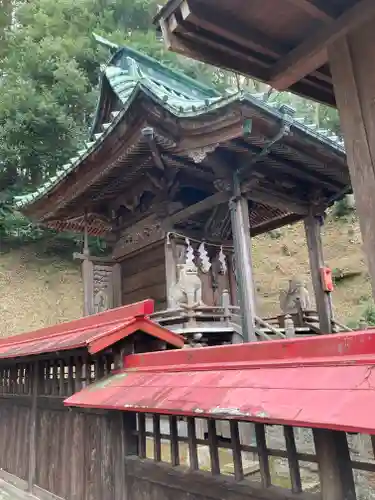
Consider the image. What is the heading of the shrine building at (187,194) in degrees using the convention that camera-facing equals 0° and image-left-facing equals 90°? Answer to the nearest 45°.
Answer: approximately 315°

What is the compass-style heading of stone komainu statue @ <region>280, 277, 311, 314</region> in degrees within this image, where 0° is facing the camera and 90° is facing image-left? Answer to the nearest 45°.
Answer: approximately 315°
